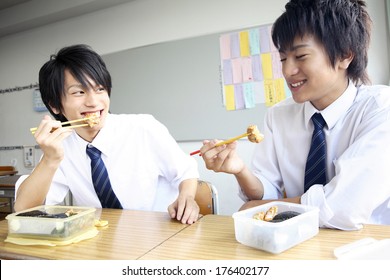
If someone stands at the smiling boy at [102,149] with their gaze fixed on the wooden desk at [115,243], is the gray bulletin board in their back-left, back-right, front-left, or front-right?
back-left

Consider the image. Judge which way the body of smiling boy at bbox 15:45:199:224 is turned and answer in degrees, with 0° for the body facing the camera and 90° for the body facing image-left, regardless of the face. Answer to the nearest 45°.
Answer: approximately 0°

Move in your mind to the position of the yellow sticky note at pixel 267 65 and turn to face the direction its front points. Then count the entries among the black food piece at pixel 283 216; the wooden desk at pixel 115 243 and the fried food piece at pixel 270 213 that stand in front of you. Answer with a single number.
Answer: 3

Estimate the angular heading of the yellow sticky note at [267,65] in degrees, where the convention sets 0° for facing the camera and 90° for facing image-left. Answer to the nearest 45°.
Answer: approximately 0°

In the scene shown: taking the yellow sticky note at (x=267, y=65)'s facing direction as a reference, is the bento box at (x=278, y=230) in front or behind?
in front

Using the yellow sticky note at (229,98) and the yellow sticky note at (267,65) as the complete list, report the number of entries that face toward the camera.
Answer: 2

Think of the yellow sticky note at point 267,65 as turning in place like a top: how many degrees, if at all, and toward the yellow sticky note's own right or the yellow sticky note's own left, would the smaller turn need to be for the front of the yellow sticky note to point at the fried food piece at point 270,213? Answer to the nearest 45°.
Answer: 0° — it already faces it

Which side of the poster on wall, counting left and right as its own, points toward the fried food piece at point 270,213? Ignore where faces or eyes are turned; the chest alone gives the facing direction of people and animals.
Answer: front

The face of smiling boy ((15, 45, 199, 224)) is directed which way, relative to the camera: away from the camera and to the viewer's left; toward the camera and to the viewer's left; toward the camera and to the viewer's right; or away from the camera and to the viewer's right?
toward the camera and to the viewer's right

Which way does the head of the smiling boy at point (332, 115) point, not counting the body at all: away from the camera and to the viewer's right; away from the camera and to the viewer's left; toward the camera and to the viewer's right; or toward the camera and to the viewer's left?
toward the camera and to the viewer's left

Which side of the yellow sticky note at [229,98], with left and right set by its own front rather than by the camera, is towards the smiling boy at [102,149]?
front
